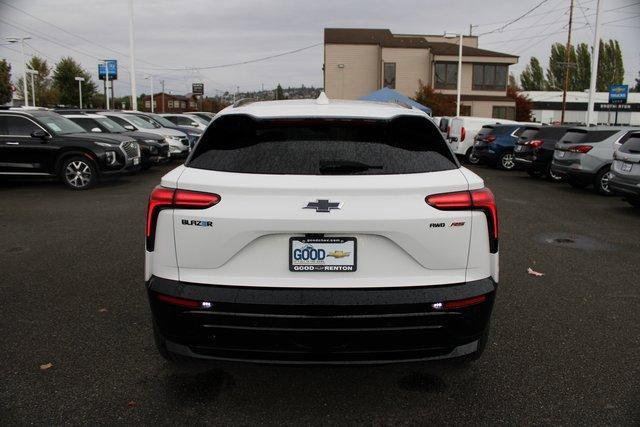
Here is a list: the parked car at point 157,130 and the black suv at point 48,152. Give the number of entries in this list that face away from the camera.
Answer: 0

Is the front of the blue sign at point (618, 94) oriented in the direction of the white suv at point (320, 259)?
yes

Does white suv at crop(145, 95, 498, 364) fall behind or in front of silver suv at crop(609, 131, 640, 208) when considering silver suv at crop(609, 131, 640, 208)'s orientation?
behind

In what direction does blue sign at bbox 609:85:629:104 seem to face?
toward the camera

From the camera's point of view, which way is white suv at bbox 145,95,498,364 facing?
away from the camera

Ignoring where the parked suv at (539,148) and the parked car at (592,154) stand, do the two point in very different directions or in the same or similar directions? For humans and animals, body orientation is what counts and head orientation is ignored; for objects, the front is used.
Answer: same or similar directions

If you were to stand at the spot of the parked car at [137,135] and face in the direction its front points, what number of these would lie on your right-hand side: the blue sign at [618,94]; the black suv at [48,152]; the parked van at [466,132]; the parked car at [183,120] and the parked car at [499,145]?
1

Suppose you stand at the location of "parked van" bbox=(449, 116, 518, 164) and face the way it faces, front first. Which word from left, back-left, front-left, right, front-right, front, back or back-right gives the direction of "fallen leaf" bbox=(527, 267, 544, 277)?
back-right

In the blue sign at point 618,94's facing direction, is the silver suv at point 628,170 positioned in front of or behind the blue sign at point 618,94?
in front

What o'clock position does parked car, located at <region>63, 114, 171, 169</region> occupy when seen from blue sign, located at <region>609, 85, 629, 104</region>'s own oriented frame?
The parked car is roughly at 1 o'clock from the blue sign.

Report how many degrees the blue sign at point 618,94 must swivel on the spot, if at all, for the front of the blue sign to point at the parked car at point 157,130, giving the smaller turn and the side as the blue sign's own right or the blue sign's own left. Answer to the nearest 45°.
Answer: approximately 45° to the blue sign's own right

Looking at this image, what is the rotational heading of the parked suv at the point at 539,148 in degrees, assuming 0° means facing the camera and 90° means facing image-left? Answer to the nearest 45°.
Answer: approximately 225°

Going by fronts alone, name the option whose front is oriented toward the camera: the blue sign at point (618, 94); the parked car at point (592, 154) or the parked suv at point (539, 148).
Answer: the blue sign

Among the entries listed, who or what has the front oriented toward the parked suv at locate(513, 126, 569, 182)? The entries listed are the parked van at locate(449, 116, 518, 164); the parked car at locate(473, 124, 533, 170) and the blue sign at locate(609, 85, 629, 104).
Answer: the blue sign

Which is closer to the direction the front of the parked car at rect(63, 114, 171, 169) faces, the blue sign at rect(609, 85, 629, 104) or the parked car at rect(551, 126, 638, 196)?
the parked car

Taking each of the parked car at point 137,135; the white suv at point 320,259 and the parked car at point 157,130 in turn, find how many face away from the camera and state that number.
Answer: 1

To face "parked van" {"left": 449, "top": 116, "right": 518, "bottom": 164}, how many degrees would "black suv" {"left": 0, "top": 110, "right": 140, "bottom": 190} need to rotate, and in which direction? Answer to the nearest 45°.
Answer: approximately 45° to its left
